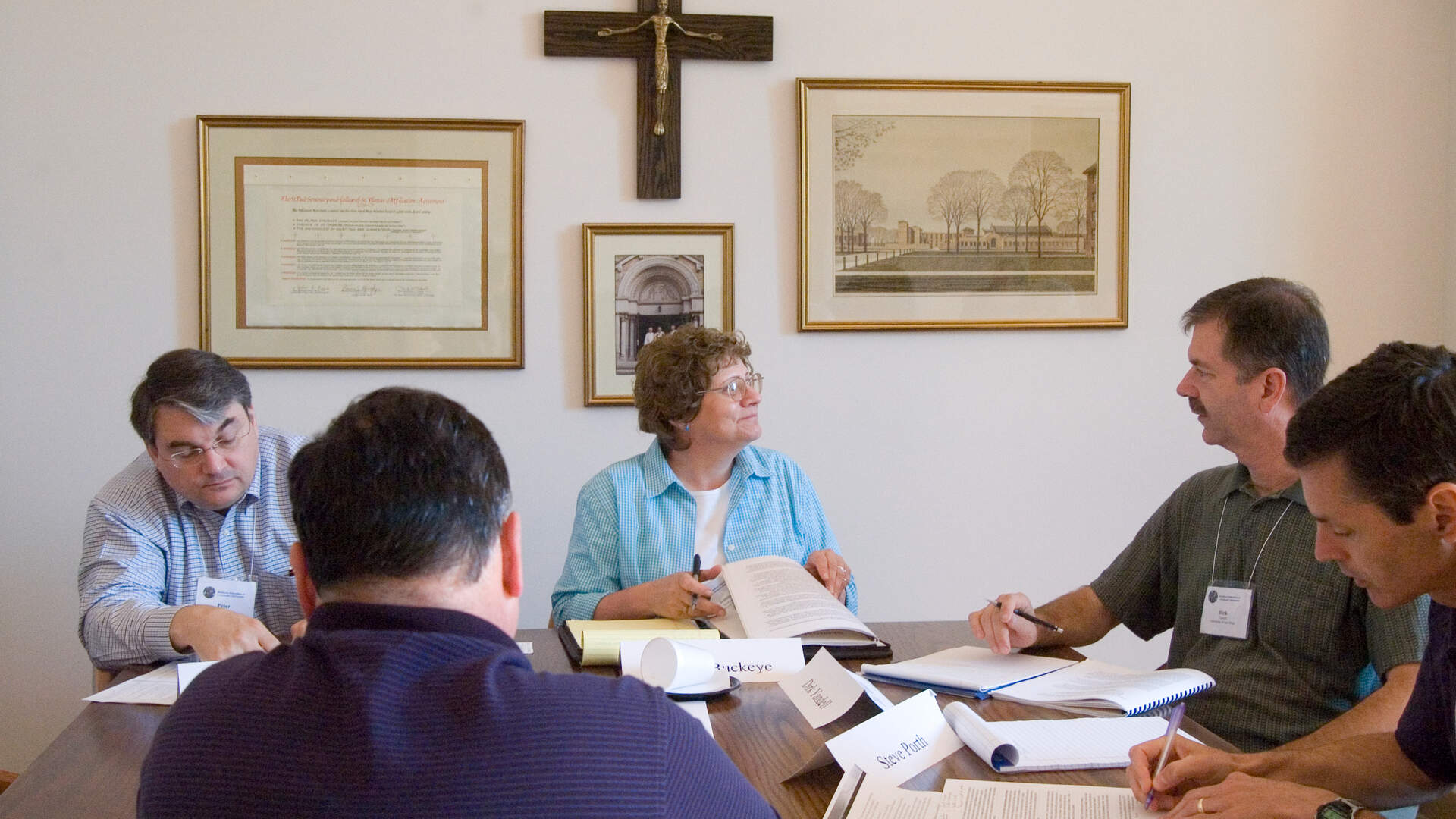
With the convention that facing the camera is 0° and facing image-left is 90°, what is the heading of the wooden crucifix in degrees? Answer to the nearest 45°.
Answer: approximately 0°

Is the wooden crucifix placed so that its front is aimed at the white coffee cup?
yes

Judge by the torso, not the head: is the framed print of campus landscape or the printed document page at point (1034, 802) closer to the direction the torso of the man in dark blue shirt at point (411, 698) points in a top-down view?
the framed print of campus landscape

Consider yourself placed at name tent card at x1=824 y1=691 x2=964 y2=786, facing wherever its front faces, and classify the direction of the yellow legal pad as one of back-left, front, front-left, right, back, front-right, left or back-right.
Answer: back

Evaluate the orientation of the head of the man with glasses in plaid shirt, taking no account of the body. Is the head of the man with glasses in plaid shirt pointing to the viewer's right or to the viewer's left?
to the viewer's right

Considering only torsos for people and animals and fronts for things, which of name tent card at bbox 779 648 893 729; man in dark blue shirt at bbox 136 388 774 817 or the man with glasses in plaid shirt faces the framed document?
the man in dark blue shirt

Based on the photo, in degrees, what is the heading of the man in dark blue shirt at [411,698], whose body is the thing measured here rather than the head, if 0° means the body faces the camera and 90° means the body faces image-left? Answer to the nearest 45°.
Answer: approximately 180°

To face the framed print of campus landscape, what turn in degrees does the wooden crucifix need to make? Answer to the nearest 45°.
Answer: approximately 90° to its left

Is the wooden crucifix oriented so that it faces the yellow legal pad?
yes
